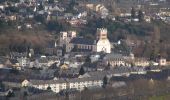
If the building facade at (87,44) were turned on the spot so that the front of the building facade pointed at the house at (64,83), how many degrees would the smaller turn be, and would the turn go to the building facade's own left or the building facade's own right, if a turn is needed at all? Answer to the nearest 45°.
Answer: approximately 45° to the building facade's own right

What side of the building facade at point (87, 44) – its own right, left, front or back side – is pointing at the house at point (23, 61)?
right

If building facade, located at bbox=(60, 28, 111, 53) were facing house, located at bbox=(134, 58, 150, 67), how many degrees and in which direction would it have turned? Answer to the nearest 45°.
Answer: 0° — it already faces it
